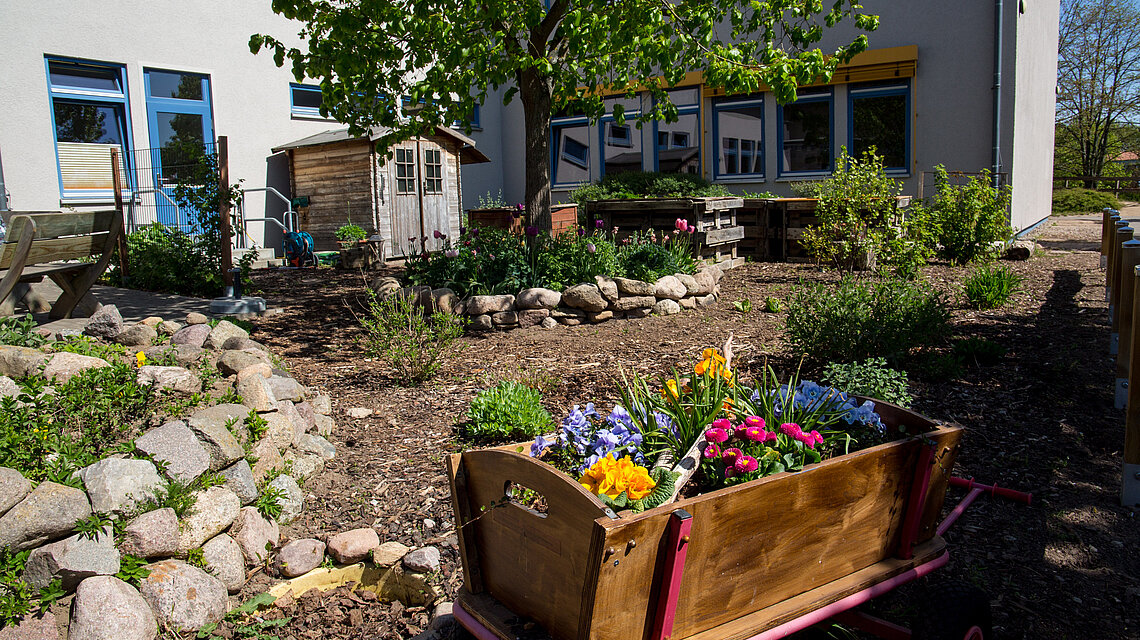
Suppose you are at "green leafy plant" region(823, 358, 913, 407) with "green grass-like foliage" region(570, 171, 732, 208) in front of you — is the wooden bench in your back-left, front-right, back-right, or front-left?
front-left

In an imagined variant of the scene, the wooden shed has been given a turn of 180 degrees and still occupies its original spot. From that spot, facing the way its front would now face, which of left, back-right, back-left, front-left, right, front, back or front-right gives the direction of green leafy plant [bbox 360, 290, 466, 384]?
back-left

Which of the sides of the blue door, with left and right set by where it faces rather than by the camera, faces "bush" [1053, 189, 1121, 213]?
left

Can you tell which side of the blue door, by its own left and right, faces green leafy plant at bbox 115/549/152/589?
front

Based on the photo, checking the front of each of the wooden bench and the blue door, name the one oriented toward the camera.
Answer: the blue door

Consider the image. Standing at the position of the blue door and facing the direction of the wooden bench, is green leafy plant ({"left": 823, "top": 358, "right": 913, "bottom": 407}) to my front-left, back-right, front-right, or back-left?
front-left

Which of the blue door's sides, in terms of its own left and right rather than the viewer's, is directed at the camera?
front

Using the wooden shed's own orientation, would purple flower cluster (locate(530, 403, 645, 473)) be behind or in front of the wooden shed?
in front

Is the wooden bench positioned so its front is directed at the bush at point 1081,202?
no

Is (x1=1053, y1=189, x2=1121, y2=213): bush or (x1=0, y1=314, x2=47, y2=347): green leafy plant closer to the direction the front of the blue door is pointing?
the green leafy plant

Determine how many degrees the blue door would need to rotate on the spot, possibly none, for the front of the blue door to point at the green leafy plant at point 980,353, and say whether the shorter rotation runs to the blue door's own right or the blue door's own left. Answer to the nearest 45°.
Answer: approximately 45° to the blue door's own left

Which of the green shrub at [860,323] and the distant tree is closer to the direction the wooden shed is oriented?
the green shrub

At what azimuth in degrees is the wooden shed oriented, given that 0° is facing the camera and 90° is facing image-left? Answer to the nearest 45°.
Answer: approximately 315°

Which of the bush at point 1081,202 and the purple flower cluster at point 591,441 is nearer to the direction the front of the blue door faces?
the purple flower cluster

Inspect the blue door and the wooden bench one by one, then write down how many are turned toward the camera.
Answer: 1
